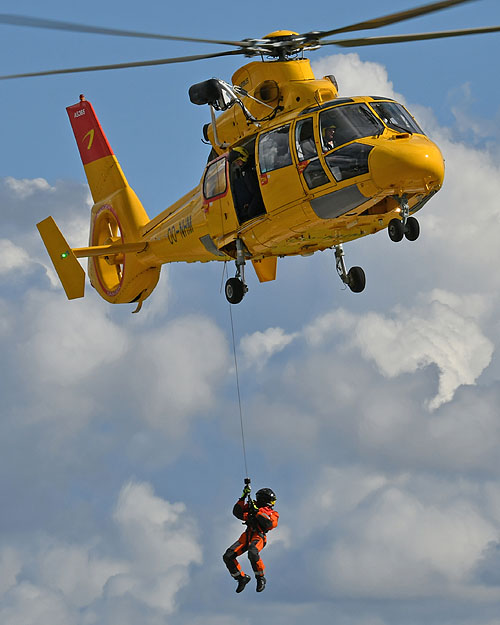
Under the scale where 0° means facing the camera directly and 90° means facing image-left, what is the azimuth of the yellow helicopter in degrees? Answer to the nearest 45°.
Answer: approximately 315°
